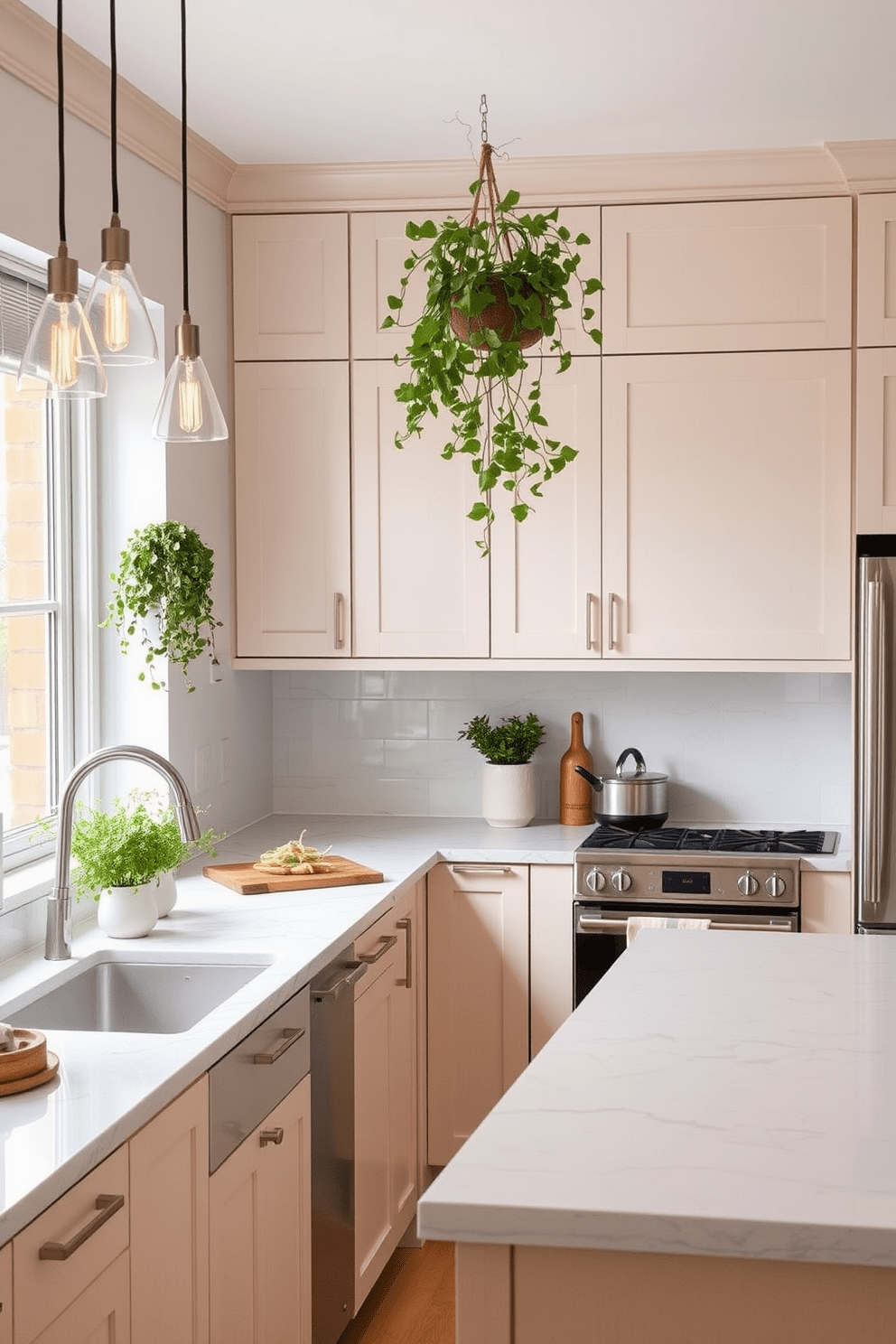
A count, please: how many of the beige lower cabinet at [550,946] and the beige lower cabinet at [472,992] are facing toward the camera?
2

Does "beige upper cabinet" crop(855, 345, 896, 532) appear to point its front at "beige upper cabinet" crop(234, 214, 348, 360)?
no

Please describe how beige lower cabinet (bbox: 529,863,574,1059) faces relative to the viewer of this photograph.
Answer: facing the viewer

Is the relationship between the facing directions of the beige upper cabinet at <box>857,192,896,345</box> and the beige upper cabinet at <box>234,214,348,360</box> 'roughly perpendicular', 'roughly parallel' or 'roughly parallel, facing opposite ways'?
roughly parallel

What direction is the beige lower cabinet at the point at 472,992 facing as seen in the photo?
toward the camera

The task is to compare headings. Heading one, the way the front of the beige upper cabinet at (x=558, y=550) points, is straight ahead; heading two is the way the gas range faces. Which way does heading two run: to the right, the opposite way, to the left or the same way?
the same way

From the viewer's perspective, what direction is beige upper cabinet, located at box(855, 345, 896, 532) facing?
toward the camera

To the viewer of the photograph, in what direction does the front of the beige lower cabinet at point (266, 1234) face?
facing the viewer and to the right of the viewer

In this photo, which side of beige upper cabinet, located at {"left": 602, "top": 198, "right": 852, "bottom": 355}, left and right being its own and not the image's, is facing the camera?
front

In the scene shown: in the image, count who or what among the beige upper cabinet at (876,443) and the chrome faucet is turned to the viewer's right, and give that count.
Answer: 1

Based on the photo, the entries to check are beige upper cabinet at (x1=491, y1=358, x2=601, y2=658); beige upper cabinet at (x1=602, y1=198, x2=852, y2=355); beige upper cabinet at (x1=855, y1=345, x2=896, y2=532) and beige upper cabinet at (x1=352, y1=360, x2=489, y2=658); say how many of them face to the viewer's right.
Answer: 0

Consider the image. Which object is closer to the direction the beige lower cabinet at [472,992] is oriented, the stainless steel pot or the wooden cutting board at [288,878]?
the wooden cutting board

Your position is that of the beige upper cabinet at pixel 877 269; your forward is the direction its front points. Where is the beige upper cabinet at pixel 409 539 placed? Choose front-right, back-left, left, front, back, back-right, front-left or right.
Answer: right

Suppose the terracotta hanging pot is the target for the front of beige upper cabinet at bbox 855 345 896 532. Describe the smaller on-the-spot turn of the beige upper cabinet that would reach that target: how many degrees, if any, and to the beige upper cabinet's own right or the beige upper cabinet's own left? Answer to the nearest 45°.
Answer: approximately 45° to the beige upper cabinet's own right

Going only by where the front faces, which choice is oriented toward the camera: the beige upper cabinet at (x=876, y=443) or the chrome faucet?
the beige upper cabinet

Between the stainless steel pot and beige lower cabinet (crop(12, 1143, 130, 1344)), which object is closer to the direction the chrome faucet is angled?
the stainless steel pot
